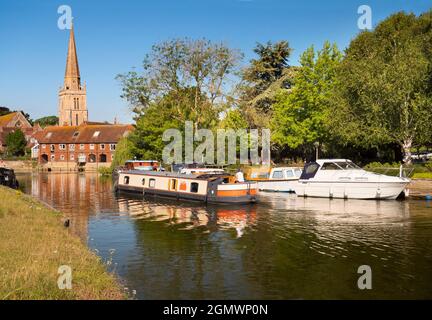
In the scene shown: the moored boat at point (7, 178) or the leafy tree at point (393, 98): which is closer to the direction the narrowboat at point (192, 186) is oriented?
the leafy tree

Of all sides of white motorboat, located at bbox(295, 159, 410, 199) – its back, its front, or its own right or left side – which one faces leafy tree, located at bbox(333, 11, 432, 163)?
left

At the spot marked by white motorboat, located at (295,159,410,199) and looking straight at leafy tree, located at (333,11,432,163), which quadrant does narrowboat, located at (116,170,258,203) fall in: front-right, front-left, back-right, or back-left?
back-left

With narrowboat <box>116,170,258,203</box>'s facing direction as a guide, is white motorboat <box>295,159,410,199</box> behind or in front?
in front

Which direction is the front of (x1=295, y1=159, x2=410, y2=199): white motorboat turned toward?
to the viewer's right

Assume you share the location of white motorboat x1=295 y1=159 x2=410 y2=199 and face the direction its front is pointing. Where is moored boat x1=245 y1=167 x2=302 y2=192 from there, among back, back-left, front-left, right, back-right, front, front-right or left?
back-left

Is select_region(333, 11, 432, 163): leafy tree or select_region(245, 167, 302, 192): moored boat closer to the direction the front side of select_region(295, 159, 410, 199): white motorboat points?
the leafy tree

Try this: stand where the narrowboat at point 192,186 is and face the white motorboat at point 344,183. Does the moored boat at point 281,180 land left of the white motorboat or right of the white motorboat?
left

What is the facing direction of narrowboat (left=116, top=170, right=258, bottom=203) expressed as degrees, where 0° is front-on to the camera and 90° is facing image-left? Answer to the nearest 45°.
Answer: approximately 315°
